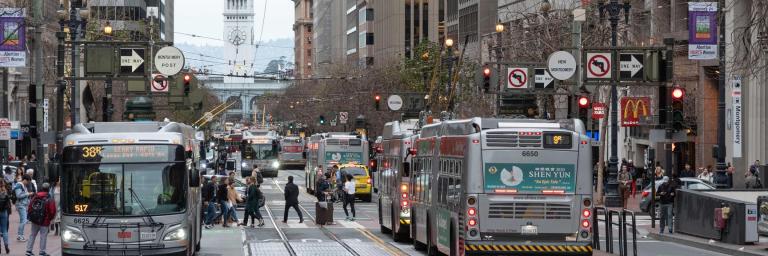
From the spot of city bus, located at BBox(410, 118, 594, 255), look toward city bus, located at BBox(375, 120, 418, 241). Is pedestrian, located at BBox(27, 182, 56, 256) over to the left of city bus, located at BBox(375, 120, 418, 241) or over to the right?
left

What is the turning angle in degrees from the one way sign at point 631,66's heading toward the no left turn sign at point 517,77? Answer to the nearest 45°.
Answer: approximately 135° to its right

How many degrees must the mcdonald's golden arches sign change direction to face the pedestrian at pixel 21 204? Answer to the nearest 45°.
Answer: approximately 45° to its right

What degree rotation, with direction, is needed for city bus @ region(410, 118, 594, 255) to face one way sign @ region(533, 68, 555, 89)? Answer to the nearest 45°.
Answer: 0° — it already faces it

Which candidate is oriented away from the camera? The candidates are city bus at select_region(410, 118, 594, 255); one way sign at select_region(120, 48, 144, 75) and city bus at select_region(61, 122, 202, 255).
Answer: city bus at select_region(410, 118, 594, 255)

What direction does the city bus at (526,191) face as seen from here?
away from the camera

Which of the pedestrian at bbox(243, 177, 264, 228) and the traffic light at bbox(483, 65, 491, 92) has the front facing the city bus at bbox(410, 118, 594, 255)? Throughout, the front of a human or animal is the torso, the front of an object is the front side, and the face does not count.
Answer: the traffic light
